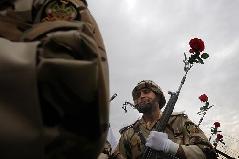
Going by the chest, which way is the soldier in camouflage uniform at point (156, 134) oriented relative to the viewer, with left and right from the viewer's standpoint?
facing the viewer and to the left of the viewer

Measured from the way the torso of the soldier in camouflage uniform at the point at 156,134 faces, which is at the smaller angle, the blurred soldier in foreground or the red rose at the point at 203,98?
the blurred soldier in foreground

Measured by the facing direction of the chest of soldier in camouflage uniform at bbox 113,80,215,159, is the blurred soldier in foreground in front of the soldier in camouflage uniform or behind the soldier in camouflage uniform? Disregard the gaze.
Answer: in front

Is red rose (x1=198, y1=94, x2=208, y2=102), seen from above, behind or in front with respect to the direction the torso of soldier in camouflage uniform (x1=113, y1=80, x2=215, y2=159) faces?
behind
